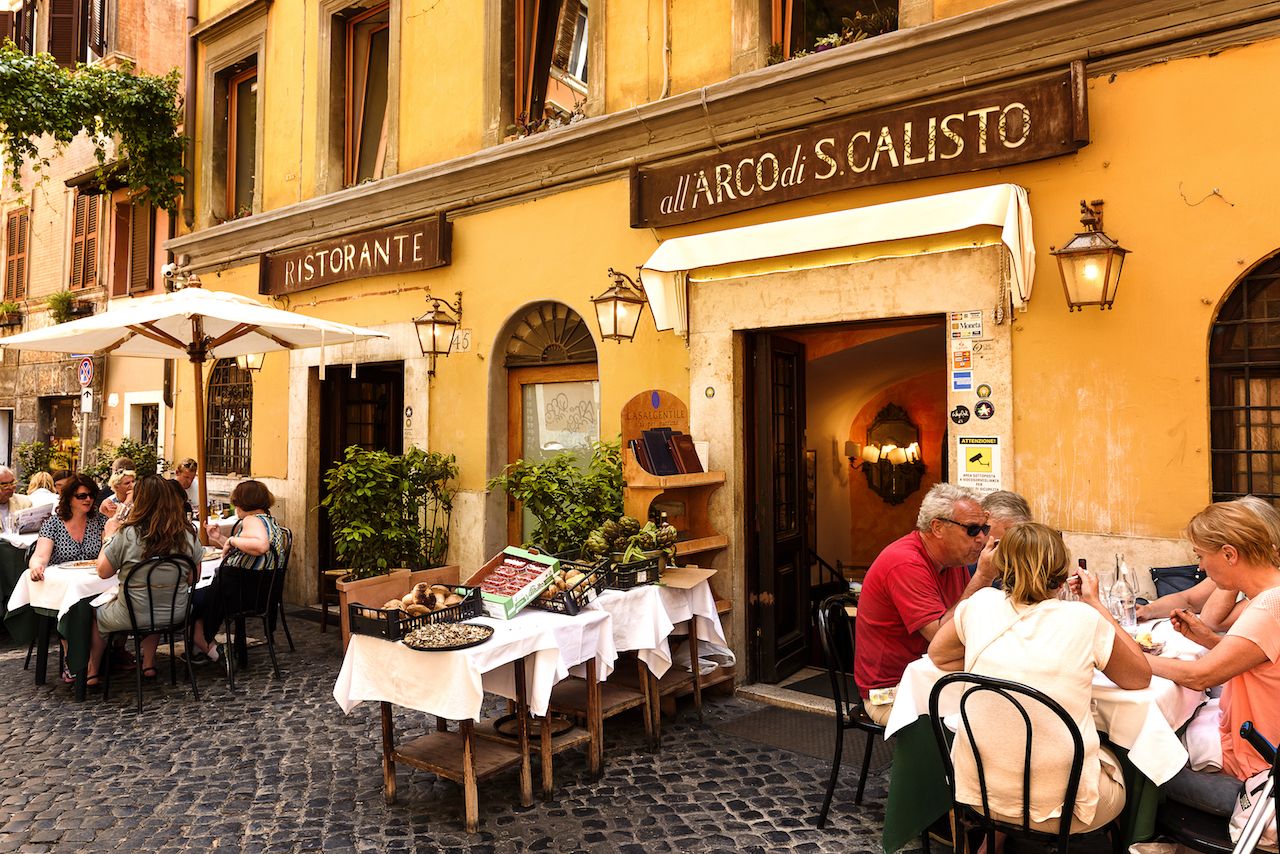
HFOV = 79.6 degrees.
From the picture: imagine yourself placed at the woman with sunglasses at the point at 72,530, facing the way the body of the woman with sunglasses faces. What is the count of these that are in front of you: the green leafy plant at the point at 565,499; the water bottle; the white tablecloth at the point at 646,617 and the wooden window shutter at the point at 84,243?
3

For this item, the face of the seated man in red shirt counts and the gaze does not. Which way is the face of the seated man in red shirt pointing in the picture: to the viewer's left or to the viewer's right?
to the viewer's right

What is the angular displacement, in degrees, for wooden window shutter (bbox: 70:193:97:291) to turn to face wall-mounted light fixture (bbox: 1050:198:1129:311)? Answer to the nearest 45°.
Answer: approximately 45° to its left

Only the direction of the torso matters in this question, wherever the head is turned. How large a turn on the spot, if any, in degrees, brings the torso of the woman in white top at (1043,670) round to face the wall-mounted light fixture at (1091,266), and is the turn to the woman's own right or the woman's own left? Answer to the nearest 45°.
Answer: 0° — they already face it

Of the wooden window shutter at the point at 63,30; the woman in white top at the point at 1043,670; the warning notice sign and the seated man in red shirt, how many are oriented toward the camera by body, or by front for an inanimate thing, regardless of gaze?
2

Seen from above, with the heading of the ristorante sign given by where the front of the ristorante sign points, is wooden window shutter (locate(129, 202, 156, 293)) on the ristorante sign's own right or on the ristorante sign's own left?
on the ristorante sign's own right

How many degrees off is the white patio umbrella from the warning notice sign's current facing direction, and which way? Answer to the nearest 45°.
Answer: approximately 90° to its right

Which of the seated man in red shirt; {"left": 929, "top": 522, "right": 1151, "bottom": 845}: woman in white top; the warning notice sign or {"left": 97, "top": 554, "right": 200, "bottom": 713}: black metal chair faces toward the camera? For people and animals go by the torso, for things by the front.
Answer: the warning notice sign

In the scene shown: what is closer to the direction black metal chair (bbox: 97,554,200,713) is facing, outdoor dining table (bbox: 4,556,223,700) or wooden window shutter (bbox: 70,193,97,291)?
the outdoor dining table

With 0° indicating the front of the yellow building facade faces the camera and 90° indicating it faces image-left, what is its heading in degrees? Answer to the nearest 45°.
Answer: approximately 45°

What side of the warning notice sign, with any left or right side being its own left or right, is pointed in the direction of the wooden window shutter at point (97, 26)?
right

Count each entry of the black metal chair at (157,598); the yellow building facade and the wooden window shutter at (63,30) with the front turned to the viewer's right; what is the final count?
0

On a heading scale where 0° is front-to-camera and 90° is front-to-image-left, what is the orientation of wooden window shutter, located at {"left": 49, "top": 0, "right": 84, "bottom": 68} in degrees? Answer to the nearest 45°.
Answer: approximately 0°

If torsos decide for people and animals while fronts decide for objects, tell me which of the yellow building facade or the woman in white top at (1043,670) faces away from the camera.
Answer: the woman in white top
